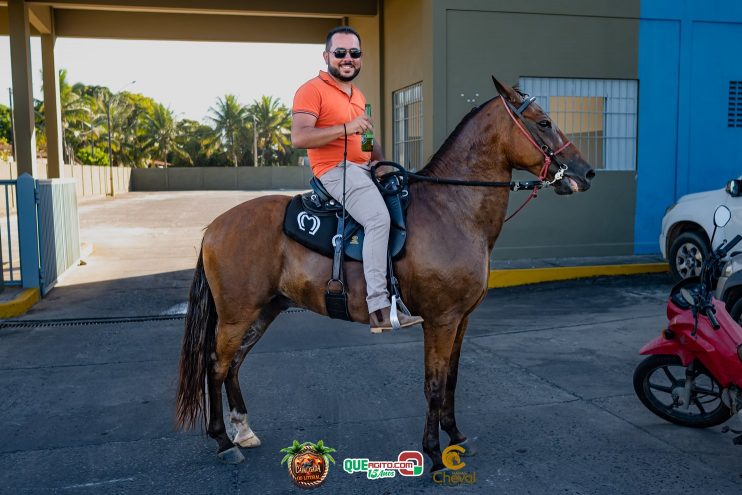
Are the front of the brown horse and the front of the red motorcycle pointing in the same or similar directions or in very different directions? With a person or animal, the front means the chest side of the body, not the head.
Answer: very different directions

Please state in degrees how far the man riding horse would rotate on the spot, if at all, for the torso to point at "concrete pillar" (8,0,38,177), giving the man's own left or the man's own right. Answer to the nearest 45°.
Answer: approximately 180°

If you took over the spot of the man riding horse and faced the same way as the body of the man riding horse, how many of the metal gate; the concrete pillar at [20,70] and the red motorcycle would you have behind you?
2

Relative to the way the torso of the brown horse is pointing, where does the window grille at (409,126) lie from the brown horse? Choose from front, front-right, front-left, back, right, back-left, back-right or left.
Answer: left

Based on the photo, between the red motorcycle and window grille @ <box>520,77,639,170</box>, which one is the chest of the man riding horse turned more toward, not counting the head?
the red motorcycle

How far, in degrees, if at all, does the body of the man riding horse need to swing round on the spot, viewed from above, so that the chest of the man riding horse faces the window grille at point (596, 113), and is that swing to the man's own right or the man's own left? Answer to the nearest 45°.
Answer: approximately 90° to the man's own left

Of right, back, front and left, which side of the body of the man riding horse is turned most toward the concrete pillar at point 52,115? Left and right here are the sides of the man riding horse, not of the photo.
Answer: back

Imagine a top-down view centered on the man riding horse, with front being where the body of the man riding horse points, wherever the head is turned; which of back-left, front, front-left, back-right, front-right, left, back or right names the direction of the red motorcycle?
front-left

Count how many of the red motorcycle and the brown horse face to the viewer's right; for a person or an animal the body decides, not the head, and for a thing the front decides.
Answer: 1

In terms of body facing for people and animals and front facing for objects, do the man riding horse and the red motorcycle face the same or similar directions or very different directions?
very different directions

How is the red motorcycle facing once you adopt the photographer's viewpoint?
facing to the left of the viewer

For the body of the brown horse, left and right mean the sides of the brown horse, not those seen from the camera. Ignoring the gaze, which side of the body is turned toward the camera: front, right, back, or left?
right

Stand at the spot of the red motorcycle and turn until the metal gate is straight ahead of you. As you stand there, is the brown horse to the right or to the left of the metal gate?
left

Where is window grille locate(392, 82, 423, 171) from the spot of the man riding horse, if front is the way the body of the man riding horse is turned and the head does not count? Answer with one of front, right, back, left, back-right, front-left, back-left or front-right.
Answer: back-left

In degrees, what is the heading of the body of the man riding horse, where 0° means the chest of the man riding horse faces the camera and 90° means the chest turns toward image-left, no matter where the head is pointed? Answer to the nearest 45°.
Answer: approximately 315°

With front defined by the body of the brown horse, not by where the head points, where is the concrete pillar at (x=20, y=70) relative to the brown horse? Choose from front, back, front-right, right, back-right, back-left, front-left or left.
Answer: back-left
